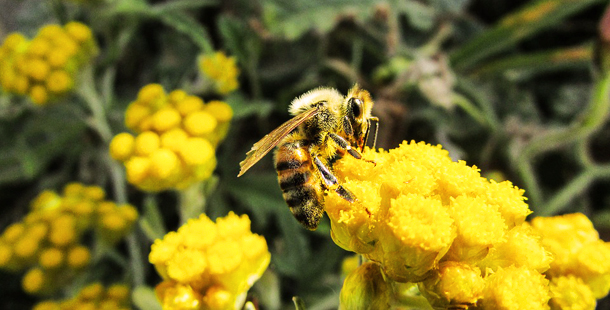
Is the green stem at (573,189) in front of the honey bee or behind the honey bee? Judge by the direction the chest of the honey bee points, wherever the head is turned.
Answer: in front

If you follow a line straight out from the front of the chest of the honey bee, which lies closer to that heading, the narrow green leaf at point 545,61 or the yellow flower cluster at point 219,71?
the narrow green leaf

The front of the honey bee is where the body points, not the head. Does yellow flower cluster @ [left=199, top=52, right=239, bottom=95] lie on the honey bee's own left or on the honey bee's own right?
on the honey bee's own left

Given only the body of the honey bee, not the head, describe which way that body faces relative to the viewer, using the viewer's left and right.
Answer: facing to the right of the viewer

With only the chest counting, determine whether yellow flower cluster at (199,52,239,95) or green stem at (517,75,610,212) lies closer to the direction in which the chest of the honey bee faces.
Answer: the green stem

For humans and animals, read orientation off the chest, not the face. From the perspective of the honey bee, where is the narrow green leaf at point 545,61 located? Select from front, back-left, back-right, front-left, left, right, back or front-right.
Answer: front-left

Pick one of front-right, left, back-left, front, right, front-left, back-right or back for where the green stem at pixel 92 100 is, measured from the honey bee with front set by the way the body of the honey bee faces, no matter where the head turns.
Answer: back-left

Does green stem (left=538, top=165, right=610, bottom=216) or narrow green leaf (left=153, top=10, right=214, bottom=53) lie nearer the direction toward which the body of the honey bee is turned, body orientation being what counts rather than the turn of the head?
the green stem

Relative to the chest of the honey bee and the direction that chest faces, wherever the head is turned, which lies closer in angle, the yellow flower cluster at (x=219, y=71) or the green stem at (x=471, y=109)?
the green stem
